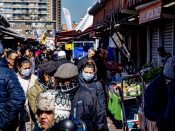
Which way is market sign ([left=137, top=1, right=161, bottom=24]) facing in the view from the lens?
facing the viewer and to the left of the viewer

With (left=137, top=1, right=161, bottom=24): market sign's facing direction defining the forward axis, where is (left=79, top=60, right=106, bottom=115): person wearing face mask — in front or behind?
in front

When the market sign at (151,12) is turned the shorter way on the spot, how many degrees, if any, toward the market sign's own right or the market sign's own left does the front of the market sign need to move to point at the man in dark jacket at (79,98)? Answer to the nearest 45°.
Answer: approximately 45° to the market sign's own left

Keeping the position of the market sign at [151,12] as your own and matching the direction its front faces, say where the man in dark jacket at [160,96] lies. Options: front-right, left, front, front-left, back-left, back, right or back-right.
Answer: front-left
